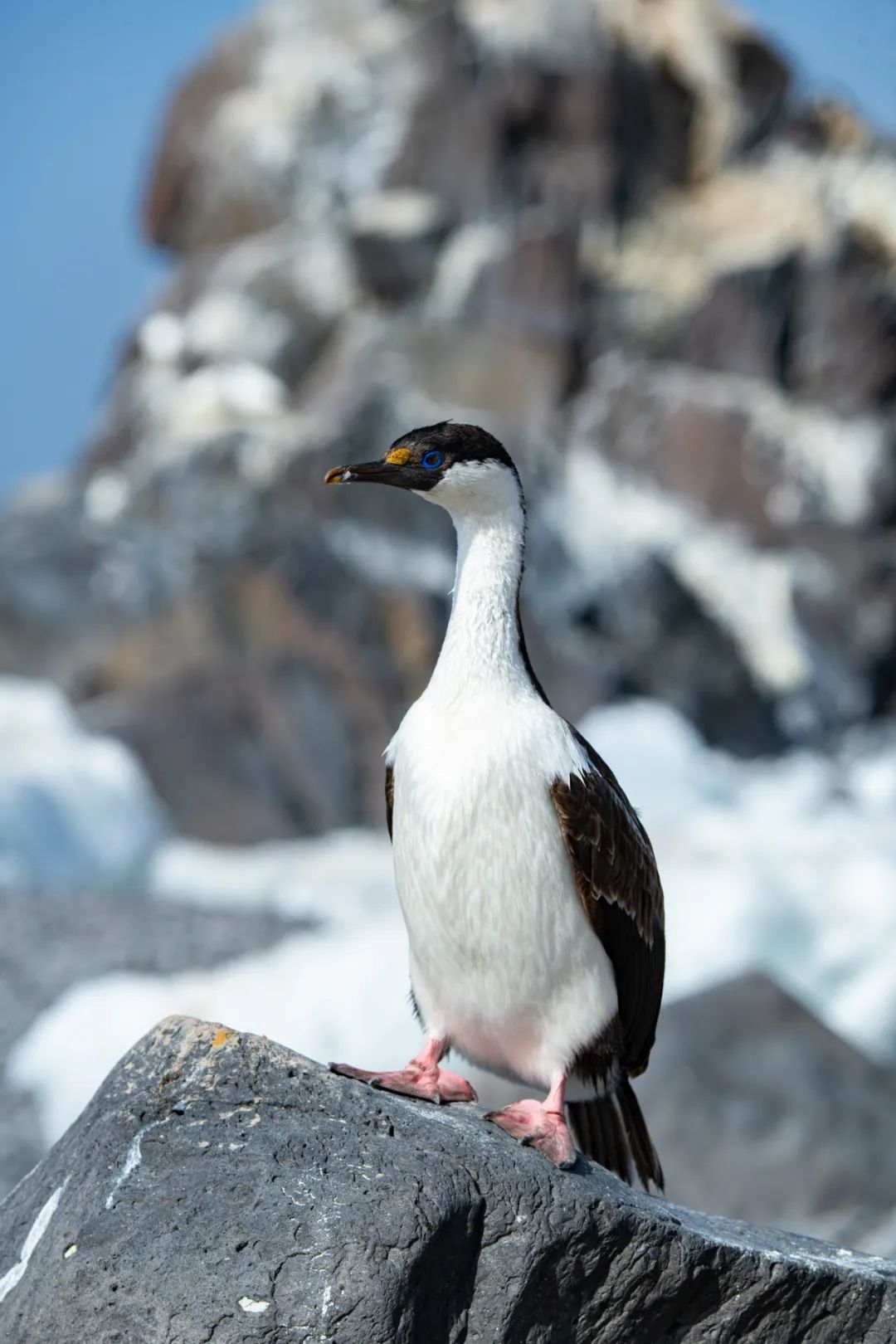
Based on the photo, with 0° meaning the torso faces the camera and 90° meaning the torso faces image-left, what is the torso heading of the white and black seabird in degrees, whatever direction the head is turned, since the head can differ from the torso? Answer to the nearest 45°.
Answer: approximately 45°

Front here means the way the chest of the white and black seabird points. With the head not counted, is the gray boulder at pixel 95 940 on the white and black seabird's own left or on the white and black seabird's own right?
on the white and black seabird's own right
